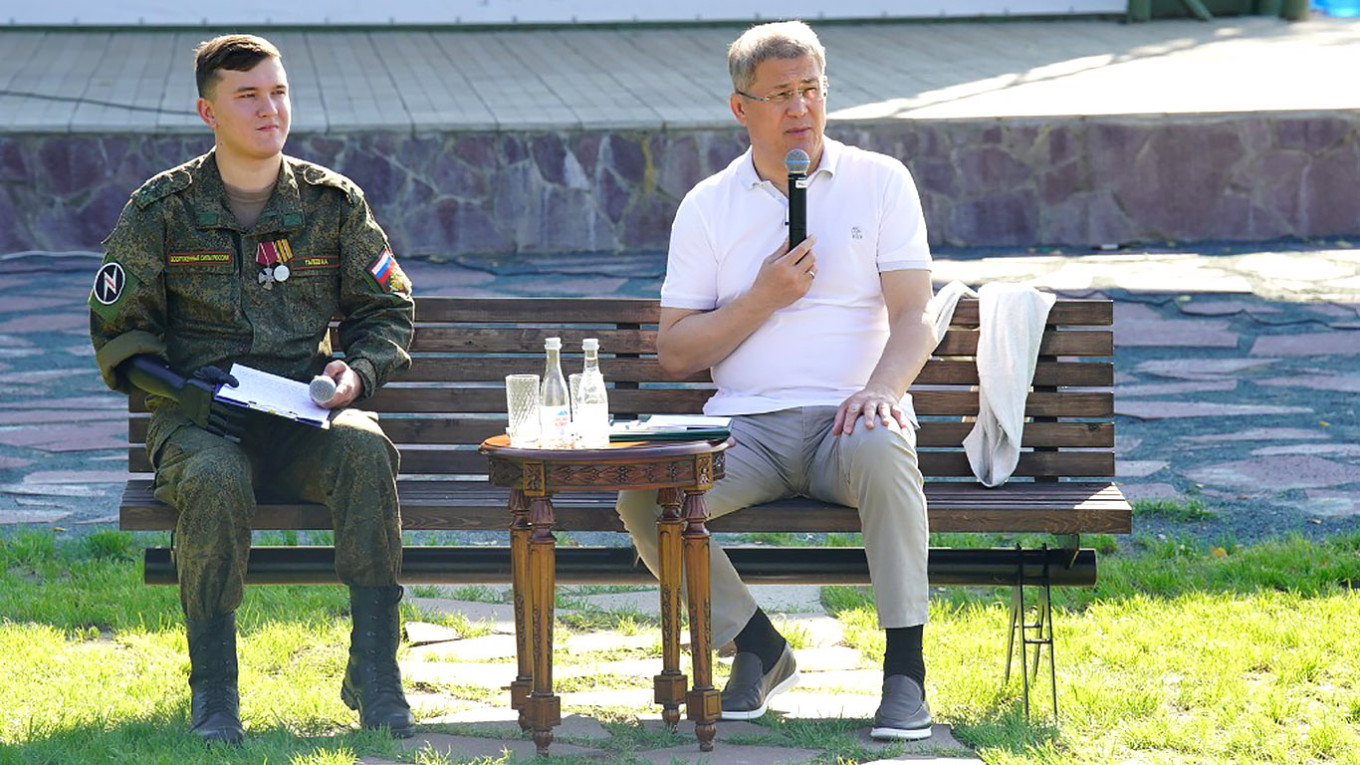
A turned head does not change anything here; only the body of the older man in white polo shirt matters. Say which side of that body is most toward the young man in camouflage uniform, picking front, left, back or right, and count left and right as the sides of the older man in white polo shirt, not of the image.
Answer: right

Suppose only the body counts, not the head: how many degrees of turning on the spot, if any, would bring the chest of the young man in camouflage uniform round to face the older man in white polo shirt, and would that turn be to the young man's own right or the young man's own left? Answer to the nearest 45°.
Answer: approximately 90° to the young man's own left

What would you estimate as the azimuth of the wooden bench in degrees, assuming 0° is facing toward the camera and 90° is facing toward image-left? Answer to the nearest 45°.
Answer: approximately 0°

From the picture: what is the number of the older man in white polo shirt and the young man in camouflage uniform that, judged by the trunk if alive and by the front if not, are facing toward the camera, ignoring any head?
2

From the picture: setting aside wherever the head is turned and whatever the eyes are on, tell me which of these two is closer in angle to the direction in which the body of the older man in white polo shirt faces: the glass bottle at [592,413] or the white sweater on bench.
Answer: the glass bottle

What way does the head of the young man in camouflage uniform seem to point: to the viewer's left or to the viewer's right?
to the viewer's right

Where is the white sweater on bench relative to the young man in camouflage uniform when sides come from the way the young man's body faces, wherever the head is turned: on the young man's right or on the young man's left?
on the young man's left

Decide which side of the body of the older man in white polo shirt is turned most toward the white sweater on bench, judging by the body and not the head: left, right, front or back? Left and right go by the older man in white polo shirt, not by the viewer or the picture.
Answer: left

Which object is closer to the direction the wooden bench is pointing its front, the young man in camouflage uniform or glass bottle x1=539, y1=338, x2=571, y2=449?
the glass bottle
